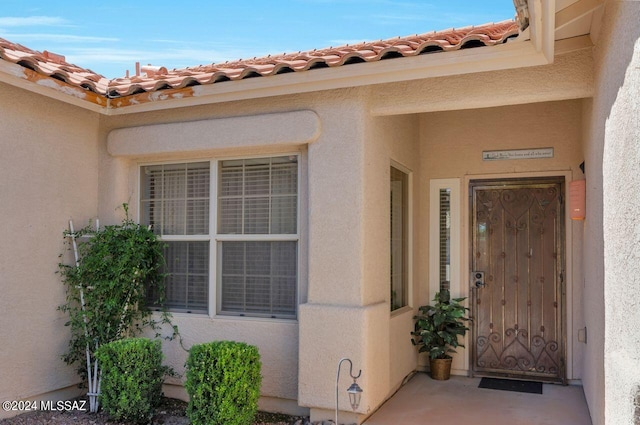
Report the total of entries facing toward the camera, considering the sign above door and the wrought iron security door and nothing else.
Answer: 2

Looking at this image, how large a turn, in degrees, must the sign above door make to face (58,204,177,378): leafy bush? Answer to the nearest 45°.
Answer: approximately 45° to its right

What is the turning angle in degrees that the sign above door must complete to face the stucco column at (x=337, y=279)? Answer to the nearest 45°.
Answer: approximately 45° to its right

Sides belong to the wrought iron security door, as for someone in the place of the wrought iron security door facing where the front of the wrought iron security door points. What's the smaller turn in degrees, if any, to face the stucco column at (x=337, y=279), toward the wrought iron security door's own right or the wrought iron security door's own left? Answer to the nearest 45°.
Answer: approximately 45° to the wrought iron security door's own right

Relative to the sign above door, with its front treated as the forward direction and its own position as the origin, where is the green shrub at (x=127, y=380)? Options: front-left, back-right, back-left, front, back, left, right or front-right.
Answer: front-right

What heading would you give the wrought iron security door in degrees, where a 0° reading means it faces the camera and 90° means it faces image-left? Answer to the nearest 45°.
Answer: approximately 0°

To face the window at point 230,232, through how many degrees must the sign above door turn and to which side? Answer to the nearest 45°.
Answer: approximately 45° to its right

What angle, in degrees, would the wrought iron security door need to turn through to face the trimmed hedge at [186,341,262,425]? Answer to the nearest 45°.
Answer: approximately 45° to its right
